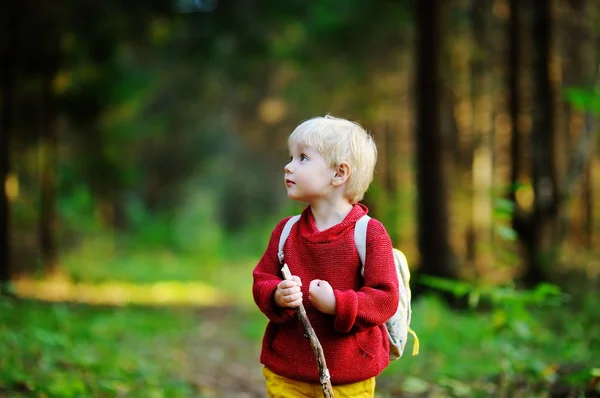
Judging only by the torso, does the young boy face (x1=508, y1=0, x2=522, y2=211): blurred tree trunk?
no

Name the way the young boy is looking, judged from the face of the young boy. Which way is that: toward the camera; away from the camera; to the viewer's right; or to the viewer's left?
to the viewer's left

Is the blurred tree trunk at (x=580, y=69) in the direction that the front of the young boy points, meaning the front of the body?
no

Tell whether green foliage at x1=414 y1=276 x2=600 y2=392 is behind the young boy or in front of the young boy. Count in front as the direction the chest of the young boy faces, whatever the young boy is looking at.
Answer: behind

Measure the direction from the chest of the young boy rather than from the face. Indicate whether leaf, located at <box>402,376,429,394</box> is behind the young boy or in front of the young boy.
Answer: behind

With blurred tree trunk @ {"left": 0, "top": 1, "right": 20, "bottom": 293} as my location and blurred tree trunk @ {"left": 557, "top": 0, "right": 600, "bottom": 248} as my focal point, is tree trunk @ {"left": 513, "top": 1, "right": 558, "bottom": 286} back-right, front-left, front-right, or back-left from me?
front-right

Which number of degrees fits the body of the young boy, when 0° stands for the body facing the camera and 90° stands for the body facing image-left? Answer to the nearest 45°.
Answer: approximately 45°

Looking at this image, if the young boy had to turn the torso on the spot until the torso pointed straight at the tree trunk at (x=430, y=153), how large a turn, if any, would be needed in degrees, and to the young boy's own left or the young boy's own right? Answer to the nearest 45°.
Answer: approximately 135° to the young boy's own right

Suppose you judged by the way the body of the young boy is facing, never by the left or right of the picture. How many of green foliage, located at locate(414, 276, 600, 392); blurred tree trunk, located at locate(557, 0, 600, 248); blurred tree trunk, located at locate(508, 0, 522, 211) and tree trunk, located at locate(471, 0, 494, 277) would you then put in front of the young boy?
0

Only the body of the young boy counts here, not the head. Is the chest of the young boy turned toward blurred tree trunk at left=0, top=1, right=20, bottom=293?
no

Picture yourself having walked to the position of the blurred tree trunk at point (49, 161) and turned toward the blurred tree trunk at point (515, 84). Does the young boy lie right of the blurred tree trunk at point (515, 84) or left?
right

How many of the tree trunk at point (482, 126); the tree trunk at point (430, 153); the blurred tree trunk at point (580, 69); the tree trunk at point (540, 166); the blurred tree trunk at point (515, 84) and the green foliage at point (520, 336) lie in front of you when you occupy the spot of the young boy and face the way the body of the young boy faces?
0
